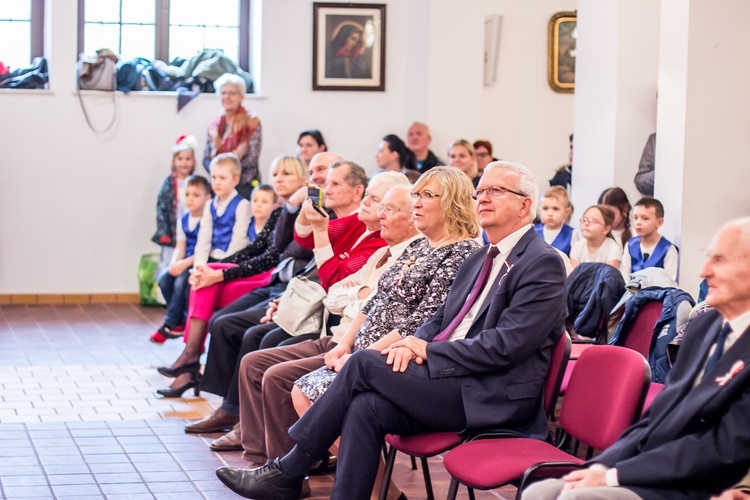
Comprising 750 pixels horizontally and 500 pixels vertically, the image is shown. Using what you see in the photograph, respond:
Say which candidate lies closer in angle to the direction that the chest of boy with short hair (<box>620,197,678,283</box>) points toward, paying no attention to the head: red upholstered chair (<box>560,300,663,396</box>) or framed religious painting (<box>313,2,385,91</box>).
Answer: the red upholstered chair

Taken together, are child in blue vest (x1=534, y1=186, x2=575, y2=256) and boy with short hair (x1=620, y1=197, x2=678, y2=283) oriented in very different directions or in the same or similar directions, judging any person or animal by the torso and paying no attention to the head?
same or similar directions

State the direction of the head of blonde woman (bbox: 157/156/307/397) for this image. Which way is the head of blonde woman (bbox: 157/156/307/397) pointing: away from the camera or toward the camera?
toward the camera

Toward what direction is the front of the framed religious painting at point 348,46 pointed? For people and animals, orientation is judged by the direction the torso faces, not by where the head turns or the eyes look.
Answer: toward the camera

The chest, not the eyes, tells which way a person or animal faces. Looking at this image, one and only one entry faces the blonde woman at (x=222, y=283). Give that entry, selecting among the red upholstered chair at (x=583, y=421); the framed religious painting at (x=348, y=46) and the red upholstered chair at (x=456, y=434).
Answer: the framed religious painting

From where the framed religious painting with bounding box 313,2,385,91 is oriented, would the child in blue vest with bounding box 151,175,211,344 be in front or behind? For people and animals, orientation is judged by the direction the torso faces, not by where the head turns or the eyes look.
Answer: in front

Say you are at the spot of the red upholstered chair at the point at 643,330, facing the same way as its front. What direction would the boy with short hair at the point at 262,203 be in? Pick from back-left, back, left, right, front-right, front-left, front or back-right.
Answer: right

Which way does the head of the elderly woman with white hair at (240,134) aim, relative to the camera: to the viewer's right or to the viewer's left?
to the viewer's left

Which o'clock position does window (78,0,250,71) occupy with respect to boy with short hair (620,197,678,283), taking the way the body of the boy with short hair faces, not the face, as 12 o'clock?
The window is roughly at 3 o'clock from the boy with short hair.

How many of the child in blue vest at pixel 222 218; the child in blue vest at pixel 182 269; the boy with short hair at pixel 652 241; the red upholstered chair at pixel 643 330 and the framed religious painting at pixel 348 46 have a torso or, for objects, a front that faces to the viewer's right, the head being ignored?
0

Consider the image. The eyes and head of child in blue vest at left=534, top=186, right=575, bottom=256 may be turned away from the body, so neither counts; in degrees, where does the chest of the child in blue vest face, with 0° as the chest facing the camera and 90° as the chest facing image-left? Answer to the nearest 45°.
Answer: approximately 45°

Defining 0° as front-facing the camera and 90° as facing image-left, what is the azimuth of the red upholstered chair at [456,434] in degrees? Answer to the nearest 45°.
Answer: approximately 45°

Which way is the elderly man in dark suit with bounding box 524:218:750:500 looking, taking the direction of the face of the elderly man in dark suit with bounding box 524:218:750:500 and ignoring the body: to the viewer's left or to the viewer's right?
to the viewer's left

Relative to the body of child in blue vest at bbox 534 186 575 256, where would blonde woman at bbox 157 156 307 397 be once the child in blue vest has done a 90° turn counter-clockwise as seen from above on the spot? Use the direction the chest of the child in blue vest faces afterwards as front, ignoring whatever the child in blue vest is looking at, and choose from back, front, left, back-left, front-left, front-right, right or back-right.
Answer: right
